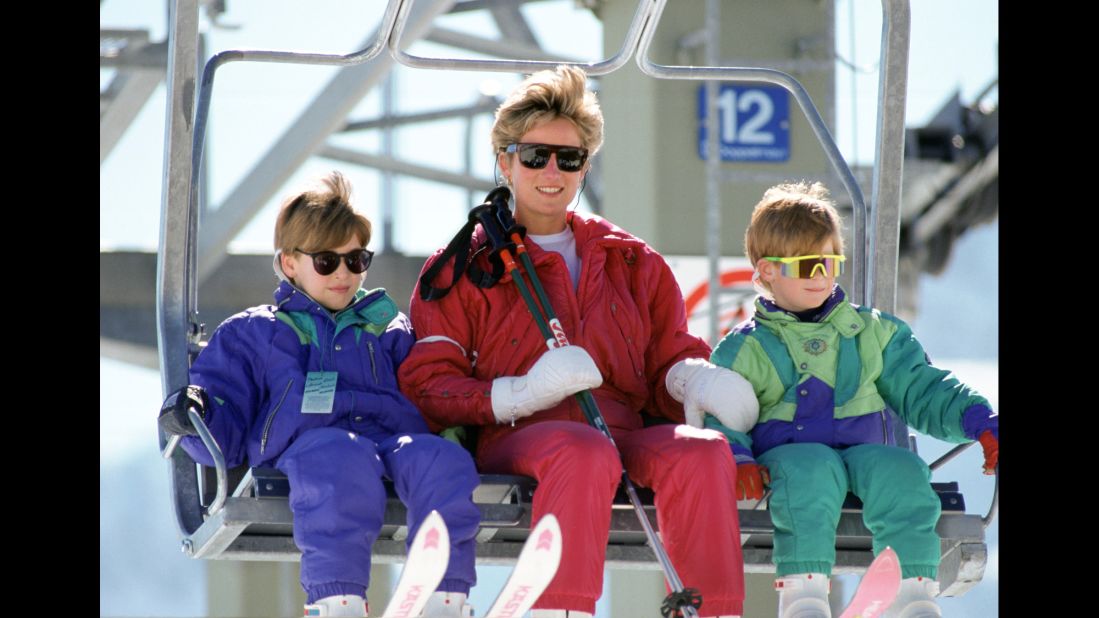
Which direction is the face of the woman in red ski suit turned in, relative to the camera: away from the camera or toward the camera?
toward the camera

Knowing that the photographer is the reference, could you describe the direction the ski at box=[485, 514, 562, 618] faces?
facing the viewer and to the right of the viewer

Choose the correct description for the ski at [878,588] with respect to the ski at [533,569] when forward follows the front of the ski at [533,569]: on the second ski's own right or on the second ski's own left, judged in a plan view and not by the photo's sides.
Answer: on the second ski's own left

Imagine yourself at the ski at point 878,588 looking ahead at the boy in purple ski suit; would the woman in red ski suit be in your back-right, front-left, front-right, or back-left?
front-right

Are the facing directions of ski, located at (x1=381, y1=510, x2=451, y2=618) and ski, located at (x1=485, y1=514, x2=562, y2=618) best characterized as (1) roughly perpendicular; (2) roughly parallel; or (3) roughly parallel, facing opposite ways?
roughly parallel

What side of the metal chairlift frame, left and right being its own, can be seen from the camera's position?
front

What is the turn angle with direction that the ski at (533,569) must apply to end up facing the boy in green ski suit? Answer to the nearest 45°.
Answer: approximately 90° to its left

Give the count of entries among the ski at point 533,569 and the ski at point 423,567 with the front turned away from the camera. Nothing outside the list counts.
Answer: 0

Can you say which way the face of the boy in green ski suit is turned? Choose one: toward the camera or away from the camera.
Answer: toward the camera

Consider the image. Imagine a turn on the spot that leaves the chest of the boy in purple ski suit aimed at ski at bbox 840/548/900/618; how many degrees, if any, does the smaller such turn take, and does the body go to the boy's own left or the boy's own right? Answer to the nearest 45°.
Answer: approximately 45° to the boy's own left

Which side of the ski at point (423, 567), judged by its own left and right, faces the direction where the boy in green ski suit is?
left

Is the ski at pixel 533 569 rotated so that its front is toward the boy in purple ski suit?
no

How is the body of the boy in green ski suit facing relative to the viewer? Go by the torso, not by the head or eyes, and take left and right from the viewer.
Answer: facing the viewer
